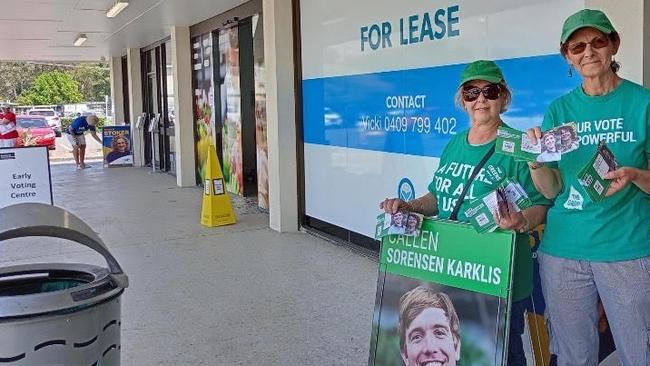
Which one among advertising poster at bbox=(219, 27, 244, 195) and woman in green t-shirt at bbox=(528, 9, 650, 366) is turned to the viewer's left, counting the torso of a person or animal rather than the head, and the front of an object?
the advertising poster

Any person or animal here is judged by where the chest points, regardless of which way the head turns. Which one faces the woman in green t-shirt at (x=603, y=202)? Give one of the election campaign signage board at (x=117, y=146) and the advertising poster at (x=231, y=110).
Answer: the election campaign signage board

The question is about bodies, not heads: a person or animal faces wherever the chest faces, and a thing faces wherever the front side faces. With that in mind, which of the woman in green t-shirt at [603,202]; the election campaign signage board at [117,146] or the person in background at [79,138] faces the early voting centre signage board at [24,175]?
the election campaign signage board at [117,146]

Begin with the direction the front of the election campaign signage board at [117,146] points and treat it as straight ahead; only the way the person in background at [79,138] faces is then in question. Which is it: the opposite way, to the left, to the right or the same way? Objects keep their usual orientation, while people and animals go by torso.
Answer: to the left

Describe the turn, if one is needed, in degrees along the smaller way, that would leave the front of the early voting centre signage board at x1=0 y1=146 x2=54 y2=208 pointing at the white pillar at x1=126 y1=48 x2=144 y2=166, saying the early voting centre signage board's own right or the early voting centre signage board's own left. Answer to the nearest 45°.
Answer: approximately 180°

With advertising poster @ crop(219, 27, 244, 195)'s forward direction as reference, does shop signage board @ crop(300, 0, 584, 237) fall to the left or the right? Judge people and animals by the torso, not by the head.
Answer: on its left

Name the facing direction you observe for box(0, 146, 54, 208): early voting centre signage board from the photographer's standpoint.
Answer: facing the viewer

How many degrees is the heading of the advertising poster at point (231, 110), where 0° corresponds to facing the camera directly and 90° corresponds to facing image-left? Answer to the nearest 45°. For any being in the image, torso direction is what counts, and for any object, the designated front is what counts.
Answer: approximately 90°

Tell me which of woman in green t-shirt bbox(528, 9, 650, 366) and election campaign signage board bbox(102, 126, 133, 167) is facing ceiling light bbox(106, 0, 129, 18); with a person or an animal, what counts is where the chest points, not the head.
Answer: the election campaign signage board

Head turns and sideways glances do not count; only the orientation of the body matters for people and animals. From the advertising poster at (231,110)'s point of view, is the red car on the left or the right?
on its right

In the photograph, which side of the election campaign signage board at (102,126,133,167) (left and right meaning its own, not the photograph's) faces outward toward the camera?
front

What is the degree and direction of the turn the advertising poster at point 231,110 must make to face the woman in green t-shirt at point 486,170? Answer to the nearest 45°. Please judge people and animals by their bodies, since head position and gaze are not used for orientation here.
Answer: approximately 90° to its left

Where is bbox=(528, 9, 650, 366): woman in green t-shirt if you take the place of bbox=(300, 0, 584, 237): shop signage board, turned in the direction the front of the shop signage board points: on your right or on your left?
on your left

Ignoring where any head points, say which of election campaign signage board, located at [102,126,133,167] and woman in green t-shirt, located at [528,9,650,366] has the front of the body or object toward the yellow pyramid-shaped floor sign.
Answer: the election campaign signage board

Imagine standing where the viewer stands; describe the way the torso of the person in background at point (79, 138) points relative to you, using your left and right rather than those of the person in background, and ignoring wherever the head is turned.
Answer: facing to the right of the viewer

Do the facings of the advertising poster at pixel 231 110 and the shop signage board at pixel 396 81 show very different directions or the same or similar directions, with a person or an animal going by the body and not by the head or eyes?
same or similar directions

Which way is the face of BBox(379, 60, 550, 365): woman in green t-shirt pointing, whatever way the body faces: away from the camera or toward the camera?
toward the camera

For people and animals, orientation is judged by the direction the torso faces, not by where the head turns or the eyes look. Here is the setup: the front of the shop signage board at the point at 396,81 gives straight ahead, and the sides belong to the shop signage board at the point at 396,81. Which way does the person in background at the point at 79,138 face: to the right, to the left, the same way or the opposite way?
the opposite way
